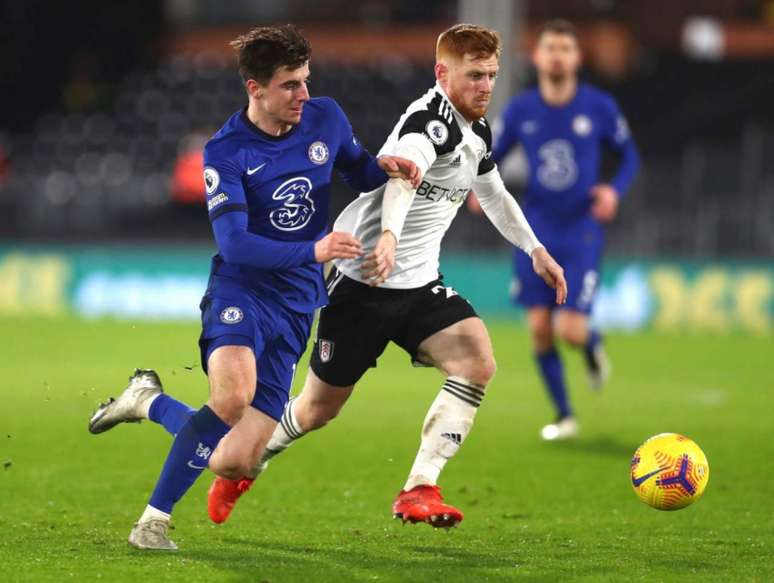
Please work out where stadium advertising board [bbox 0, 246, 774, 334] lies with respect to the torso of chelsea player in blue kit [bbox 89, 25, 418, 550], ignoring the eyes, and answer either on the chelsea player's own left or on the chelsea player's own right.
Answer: on the chelsea player's own left

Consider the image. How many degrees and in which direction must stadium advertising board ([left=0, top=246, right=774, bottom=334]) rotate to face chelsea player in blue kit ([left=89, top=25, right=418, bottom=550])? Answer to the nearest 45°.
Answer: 0° — it already faces them

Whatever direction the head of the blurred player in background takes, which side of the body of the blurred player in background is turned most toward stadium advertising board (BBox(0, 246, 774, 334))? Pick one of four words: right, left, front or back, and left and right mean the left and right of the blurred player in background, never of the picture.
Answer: back

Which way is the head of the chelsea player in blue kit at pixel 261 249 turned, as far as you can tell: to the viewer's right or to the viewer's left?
to the viewer's right

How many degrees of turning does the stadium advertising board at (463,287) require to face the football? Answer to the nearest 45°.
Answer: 0° — it already faces it

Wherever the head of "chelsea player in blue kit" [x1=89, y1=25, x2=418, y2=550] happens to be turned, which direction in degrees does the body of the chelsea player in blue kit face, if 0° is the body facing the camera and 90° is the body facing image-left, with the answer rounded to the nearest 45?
approximately 315°

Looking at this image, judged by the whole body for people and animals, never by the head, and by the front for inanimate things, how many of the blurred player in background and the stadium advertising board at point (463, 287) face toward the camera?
2

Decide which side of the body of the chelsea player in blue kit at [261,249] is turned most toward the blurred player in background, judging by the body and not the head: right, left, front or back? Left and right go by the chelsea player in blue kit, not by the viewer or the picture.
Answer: left

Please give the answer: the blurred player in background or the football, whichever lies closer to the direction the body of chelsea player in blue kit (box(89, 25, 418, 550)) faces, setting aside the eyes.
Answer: the football
